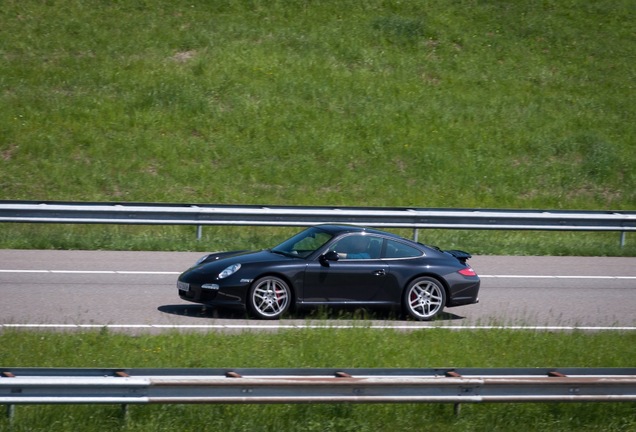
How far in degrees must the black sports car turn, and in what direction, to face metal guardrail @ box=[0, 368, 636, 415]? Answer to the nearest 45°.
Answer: approximately 90° to its left

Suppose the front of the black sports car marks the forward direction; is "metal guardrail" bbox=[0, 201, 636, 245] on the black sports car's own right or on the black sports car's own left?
on the black sports car's own right

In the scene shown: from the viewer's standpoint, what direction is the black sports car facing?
to the viewer's left
